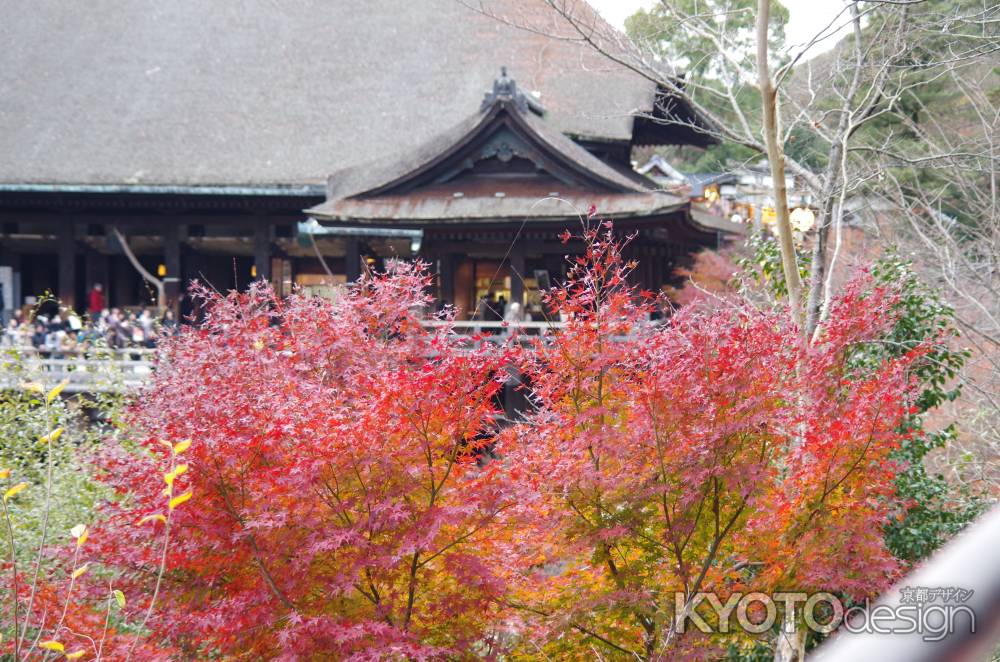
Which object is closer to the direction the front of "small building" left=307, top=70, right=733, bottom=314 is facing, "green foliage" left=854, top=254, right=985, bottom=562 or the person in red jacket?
the green foliage

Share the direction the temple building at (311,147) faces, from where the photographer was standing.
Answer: facing the viewer

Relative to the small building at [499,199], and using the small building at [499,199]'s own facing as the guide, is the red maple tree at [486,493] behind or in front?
in front

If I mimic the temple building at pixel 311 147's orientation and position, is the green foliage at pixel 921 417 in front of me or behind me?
in front

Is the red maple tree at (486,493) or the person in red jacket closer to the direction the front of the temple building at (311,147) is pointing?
the red maple tree

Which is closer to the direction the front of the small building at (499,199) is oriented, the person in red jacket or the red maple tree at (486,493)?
the red maple tree

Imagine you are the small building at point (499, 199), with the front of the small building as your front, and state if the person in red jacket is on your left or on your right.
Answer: on your right

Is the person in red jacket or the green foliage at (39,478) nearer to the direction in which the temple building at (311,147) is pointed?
the green foliage

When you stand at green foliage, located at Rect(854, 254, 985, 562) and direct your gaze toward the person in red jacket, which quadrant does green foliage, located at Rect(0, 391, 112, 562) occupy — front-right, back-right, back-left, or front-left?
front-left

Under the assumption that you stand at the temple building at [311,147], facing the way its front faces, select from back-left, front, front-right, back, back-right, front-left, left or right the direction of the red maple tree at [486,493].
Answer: front

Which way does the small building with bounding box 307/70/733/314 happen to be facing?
toward the camera
